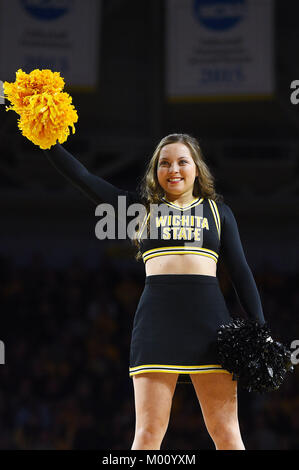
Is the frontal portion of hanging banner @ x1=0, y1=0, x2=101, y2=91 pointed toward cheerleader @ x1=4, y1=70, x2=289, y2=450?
yes

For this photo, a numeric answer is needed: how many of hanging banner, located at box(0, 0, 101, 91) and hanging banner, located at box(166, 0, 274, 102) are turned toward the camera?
2

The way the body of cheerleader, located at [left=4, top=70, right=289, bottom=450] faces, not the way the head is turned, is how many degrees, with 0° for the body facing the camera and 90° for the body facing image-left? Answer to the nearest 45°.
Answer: approximately 0°

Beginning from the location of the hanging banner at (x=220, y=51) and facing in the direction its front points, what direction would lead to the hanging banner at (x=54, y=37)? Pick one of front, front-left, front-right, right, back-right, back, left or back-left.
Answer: right

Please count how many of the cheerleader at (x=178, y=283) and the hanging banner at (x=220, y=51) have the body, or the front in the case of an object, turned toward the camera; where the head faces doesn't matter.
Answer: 2

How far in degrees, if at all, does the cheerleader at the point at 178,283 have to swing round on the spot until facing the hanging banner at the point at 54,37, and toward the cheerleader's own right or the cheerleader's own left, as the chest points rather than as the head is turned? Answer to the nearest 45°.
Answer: approximately 180°

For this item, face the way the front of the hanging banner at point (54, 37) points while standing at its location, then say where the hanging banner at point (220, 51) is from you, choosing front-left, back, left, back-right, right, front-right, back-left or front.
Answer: left

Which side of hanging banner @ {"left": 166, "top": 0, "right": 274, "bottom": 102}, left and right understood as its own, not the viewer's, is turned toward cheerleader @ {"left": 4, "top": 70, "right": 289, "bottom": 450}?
front

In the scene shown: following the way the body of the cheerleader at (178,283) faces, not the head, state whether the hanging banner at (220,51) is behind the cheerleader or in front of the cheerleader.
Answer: behind

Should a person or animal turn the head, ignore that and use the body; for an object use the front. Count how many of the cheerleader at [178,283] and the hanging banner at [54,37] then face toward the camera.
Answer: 2
